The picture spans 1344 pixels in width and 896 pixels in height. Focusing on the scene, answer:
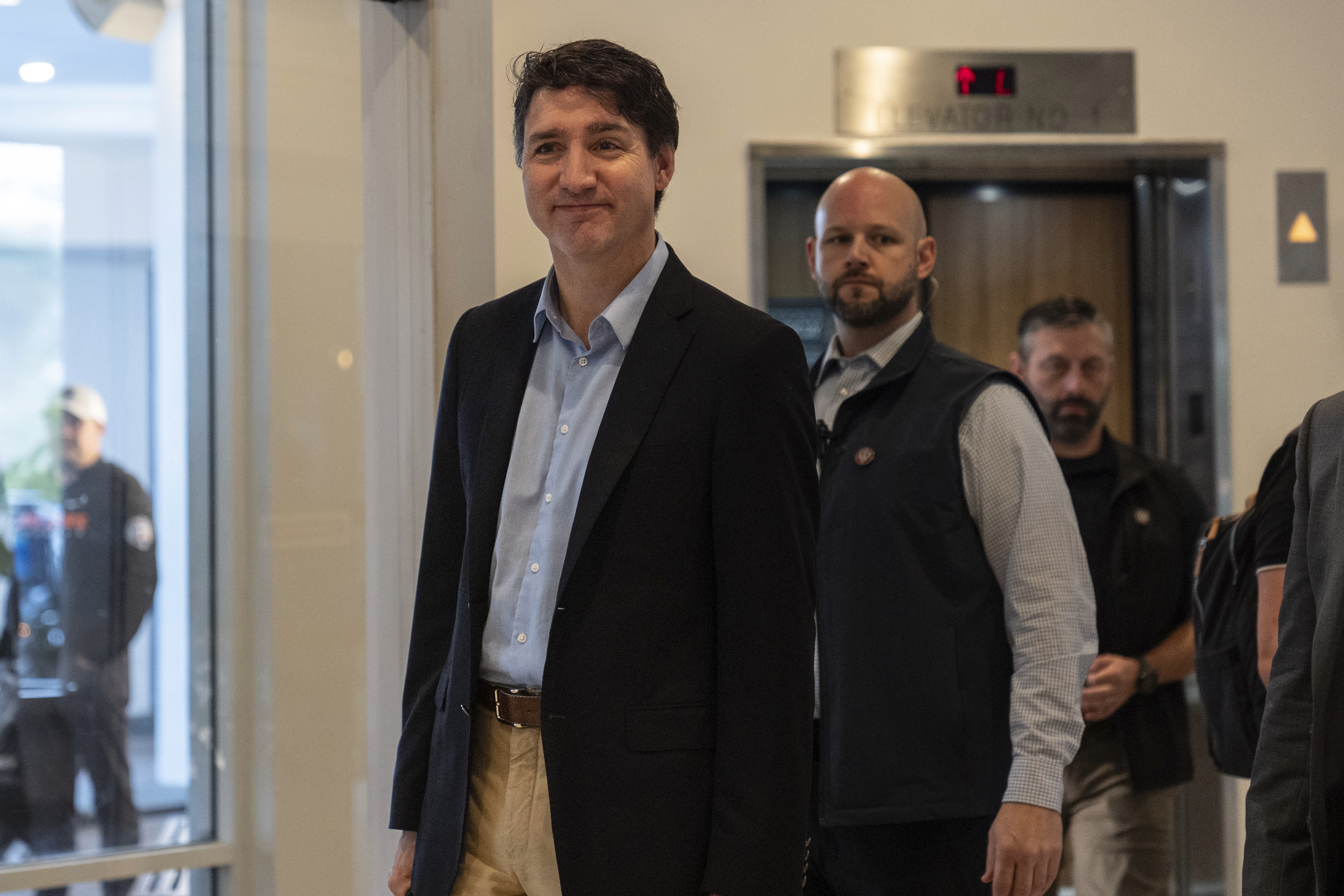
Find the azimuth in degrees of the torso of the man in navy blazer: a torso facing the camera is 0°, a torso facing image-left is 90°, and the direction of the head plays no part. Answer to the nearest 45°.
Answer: approximately 45°

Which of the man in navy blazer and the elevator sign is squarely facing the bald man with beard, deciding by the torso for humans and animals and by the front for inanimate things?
the elevator sign

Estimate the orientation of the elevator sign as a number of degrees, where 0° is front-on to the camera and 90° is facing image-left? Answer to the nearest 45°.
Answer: approximately 0°

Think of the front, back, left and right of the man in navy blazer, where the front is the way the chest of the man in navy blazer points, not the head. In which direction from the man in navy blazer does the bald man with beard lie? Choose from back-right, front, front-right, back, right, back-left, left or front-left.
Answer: back

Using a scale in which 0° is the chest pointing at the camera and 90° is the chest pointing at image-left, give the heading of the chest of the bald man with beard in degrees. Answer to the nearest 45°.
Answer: approximately 45°
